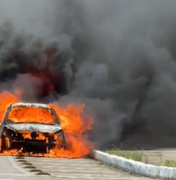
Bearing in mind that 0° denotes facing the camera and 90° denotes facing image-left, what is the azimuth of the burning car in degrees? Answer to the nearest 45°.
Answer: approximately 0°
